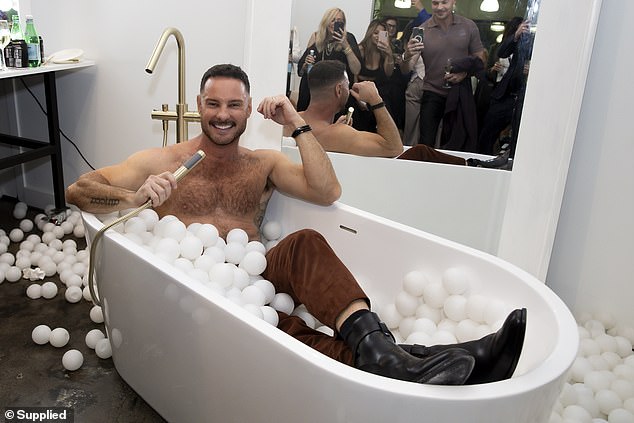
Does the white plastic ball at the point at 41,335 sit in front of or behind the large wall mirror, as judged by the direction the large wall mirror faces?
in front

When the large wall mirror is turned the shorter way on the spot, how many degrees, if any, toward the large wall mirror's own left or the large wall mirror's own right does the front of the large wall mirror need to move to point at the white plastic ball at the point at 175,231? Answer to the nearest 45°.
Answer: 0° — it already faces it

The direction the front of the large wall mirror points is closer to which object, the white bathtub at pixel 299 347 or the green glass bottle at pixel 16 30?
the white bathtub

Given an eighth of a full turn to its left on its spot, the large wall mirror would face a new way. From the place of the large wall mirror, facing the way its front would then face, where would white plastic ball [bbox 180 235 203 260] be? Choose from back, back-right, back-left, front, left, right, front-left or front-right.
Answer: front-right

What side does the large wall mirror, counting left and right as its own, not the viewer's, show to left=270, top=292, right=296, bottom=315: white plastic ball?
front

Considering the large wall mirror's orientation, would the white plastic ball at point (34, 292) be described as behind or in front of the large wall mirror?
in front

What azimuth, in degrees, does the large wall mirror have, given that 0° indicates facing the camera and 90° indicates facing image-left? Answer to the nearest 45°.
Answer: approximately 45°

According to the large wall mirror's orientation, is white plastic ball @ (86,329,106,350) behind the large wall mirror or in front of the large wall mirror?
in front

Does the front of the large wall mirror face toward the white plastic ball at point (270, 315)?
yes

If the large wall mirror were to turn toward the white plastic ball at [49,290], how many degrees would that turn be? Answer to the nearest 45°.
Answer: approximately 45° to its right

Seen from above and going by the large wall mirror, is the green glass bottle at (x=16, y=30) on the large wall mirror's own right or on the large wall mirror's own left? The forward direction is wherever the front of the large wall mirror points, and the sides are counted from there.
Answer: on the large wall mirror's own right

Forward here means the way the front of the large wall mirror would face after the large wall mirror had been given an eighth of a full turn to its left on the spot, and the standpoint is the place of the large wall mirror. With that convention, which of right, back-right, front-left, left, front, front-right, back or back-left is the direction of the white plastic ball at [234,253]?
front-right

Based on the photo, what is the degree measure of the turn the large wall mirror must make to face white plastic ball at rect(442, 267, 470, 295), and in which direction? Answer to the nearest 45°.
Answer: approximately 45° to its left

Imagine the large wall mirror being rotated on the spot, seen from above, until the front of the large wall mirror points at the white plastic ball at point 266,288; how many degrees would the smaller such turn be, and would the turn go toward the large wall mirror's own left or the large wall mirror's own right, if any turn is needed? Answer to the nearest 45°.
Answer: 0° — it already faces it

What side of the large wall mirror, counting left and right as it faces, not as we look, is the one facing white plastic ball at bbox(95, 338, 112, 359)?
front

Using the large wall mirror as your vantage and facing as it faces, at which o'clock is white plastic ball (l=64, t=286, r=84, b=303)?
The white plastic ball is roughly at 1 o'clock from the large wall mirror.

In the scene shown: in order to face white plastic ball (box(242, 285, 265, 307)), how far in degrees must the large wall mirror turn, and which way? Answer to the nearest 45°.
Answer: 0° — it already faces it
